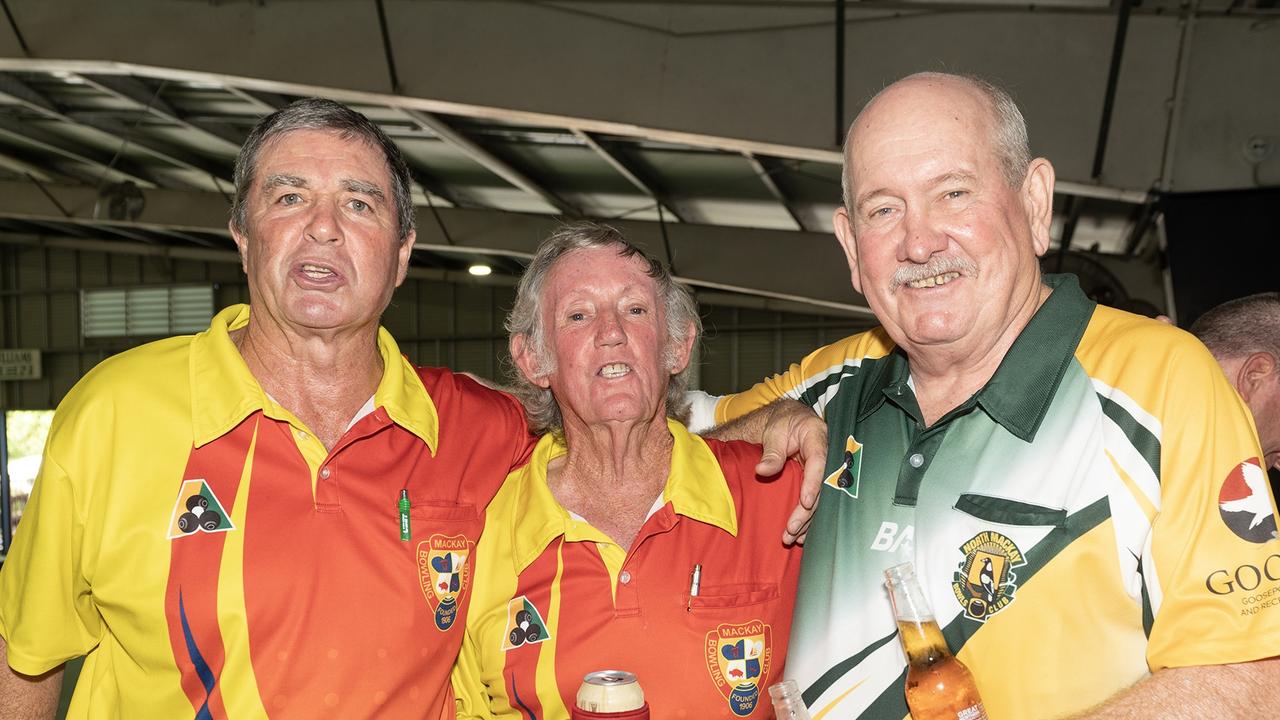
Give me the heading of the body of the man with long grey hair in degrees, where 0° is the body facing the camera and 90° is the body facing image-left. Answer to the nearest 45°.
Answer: approximately 0°

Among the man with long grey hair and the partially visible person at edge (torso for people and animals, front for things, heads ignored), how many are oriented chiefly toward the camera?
1
